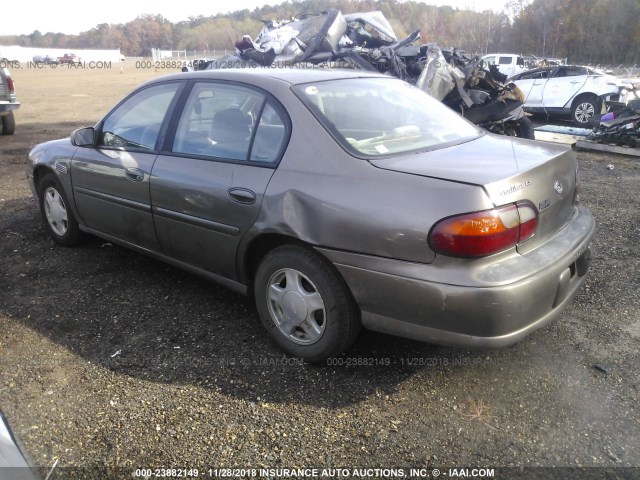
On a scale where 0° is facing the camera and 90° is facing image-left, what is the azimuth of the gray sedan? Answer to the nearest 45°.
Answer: approximately 135°

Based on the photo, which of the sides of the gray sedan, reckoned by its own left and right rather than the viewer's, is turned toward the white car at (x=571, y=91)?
right
